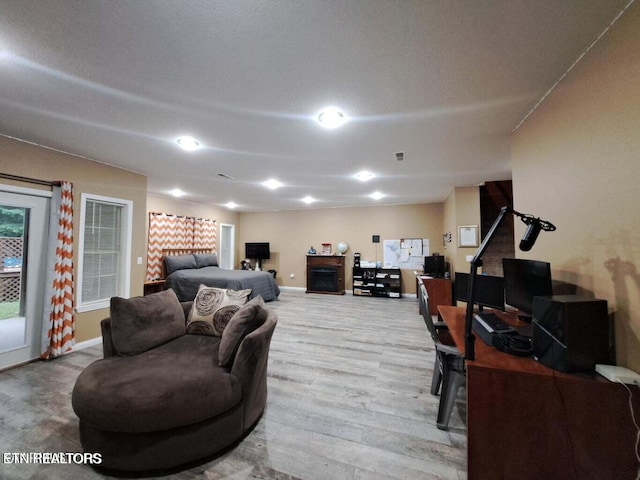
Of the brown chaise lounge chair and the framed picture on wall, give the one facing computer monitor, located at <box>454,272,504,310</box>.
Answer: the framed picture on wall

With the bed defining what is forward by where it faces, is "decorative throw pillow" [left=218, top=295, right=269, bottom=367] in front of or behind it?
in front

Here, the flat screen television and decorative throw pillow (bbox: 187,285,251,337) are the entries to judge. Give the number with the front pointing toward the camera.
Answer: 2

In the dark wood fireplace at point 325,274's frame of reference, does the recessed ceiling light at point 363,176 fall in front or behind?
in front

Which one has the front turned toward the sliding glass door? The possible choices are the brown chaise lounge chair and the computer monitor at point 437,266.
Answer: the computer monitor

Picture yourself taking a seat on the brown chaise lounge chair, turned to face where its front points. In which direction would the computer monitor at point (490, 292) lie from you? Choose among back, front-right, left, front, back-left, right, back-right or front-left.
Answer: back-left

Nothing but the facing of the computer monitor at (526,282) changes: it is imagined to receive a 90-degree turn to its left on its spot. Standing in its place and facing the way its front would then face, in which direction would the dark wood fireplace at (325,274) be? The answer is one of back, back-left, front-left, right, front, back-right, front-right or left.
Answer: back

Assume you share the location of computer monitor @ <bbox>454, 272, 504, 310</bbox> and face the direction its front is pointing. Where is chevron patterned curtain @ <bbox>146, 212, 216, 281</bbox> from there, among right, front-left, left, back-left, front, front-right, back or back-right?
front-right

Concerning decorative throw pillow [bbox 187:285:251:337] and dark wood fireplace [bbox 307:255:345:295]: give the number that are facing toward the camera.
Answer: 2

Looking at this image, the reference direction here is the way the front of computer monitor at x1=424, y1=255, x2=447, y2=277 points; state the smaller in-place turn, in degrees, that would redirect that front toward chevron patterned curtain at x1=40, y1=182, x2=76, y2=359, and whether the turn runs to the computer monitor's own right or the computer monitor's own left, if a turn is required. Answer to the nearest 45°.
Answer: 0° — it already faces it

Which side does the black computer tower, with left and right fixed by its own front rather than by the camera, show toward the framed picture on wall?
right

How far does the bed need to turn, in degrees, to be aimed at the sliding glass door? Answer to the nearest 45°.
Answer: approximately 90° to its right
